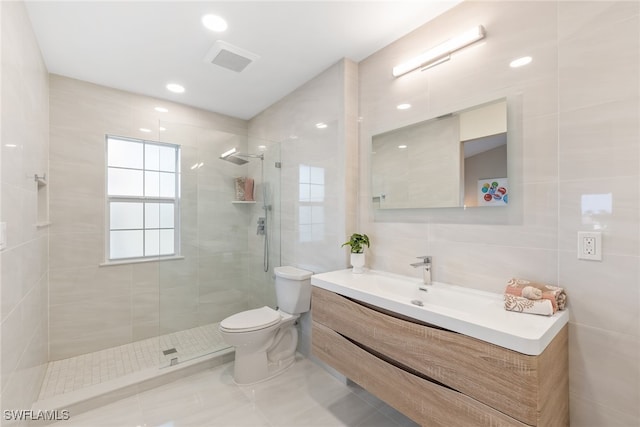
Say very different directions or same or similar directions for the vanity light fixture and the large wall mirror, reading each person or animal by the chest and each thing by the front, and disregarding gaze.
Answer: same or similar directions

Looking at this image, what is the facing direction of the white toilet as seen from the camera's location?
facing the viewer and to the left of the viewer

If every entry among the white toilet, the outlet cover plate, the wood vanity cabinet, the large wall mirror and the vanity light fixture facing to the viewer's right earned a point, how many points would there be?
0

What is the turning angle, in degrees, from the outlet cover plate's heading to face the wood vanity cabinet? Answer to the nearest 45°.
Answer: approximately 45° to its right

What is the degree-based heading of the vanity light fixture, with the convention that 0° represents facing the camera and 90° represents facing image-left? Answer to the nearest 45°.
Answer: approximately 45°

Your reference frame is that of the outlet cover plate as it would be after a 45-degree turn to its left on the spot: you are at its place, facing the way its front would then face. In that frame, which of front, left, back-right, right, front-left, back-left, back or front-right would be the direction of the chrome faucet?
back-right

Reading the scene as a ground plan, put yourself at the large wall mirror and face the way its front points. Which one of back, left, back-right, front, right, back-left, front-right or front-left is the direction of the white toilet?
front-right

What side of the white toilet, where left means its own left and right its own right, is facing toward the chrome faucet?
left

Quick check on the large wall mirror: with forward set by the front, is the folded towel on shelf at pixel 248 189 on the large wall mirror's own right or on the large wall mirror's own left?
on the large wall mirror's own right

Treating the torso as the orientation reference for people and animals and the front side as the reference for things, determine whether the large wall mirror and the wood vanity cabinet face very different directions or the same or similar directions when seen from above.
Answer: same or similar directions
